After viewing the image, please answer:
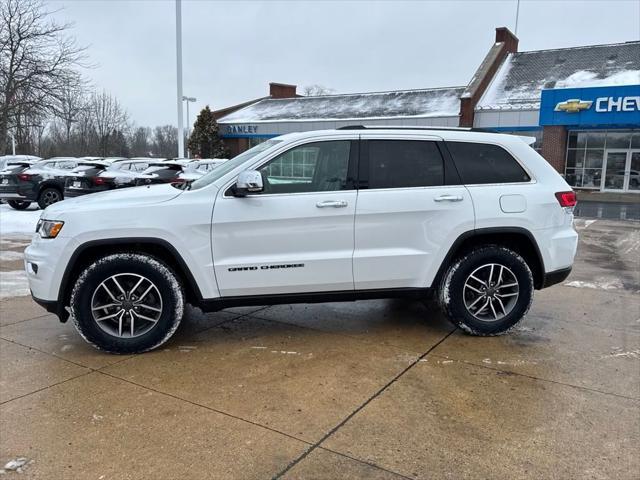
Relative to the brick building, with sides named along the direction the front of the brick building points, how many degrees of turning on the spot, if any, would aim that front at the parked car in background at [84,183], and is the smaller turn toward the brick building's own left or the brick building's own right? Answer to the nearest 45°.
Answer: approximately 45° to the brick building's own right

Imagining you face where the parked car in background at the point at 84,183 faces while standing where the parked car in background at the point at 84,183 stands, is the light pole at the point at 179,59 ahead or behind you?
ahead

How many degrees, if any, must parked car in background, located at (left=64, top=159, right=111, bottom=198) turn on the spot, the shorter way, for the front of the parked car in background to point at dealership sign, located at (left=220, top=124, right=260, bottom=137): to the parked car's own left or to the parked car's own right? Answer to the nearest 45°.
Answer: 0° — it already faces it

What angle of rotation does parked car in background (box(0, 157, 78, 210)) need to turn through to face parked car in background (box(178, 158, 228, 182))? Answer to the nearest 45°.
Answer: approximately 90° to its right

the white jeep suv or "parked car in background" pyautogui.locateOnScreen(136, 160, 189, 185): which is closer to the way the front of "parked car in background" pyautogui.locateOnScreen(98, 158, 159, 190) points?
the parked car in background

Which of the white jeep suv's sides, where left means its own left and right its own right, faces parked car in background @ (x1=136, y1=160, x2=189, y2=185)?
right

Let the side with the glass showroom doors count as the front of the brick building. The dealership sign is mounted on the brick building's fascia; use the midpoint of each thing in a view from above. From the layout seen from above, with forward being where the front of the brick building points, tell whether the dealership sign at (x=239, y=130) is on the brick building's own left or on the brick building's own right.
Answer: on the brick building's own right

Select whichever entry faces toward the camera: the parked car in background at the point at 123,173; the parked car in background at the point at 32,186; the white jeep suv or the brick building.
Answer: the brick building

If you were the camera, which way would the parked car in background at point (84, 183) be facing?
facing away from the viewer and to the right of the viewer

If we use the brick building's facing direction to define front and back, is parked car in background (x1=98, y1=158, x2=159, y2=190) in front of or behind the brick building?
in front

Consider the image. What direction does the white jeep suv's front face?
to the viewer's left

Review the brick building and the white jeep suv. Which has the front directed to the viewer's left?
the white jeep suv

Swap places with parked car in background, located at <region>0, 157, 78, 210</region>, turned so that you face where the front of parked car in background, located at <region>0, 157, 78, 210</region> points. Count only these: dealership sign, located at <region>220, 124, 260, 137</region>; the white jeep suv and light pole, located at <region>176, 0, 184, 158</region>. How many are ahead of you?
2
